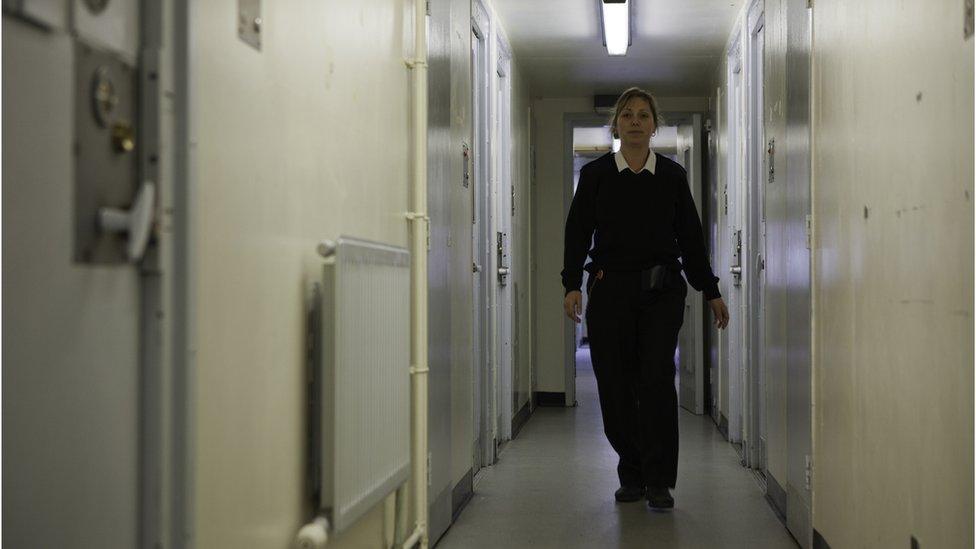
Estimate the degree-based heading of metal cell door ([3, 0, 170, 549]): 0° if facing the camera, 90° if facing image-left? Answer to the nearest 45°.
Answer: approximately 315°

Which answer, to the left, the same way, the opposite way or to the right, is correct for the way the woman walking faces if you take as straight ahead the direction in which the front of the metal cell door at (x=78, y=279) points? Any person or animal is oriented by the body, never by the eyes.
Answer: to the right

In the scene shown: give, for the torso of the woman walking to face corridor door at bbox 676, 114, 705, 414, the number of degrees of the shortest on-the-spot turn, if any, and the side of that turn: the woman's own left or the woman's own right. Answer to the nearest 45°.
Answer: approximately 180°

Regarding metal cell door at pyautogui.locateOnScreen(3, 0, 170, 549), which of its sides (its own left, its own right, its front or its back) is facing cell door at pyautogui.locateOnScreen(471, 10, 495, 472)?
left

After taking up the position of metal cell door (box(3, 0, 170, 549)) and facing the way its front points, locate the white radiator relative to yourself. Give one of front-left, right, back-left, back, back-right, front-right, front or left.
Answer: left

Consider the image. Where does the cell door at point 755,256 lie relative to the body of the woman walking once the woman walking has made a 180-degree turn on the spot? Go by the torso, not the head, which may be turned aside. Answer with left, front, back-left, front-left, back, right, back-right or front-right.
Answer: front-right

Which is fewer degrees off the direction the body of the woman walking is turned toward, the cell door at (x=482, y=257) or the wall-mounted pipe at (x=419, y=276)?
the wall-mounted pipe

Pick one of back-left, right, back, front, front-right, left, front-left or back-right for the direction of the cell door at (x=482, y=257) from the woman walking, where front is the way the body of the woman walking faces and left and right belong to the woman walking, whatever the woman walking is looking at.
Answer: back-right

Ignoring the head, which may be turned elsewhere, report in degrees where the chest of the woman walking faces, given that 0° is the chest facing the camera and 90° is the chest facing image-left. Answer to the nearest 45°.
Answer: approximately 0°

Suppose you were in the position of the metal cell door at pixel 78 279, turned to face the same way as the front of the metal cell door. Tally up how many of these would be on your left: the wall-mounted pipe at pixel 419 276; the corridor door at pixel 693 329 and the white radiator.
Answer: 3

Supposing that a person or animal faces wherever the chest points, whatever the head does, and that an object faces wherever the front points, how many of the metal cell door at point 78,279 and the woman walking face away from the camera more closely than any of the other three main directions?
0

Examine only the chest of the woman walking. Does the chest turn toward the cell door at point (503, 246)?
no

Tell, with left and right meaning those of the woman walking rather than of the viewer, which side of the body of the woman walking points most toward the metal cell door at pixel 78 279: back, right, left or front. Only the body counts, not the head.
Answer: front

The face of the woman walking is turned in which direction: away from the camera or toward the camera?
toward the camera

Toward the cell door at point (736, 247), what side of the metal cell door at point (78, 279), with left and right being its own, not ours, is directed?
left

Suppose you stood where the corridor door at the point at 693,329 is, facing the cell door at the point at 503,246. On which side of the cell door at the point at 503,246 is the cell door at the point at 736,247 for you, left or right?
left

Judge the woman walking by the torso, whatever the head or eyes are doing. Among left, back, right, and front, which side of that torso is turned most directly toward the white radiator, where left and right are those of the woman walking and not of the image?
front

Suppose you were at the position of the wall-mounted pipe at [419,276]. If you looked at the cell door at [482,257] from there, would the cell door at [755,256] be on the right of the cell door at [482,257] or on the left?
right
